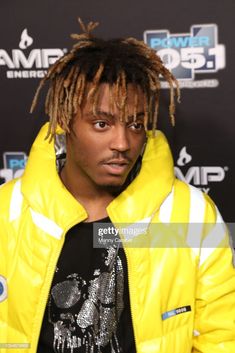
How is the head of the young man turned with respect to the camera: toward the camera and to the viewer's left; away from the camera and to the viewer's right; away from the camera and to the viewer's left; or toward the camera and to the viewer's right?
toward the camera and to the viewer's right

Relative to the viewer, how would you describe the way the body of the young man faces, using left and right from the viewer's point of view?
facing the viewer
